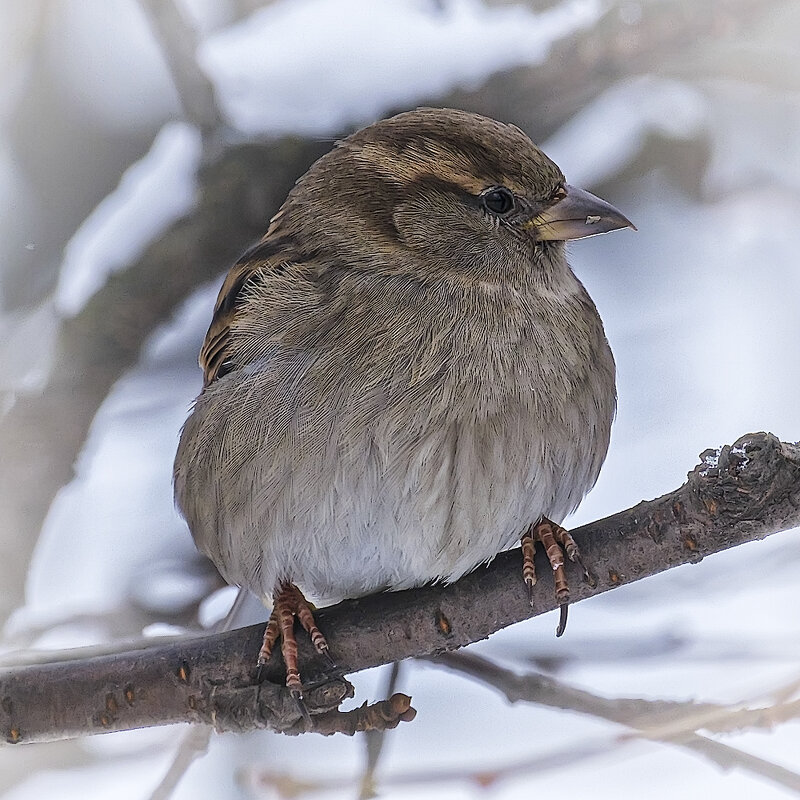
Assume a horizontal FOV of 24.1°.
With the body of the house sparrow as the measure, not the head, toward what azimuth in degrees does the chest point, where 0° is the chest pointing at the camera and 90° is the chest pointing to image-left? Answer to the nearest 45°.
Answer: approximately 315°
